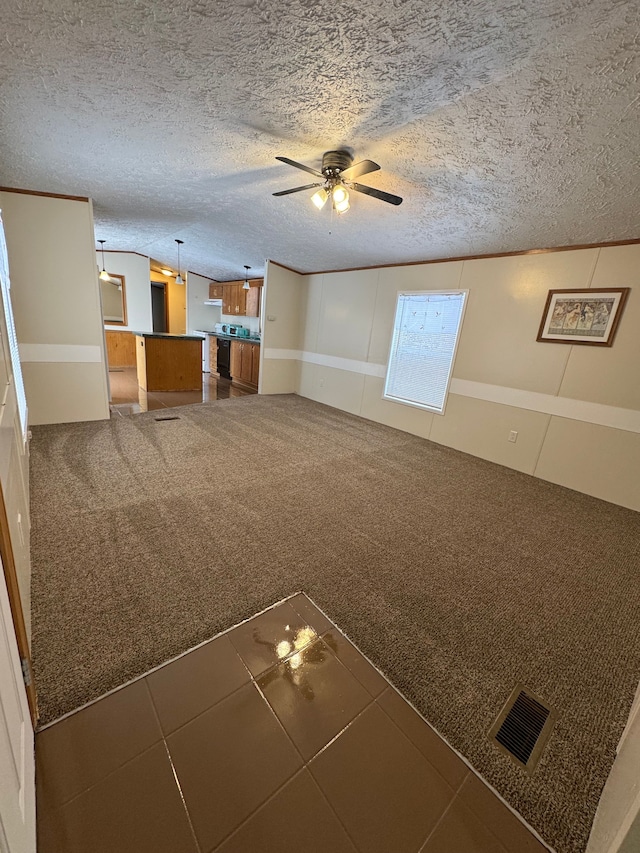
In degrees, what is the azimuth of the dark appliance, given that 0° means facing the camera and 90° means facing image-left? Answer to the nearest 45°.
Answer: approximately 45°

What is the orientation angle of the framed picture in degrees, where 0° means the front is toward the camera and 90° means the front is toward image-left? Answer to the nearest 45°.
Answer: approximately 45°

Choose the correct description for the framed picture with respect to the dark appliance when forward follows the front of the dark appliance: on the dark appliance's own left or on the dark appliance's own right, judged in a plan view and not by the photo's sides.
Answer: on the dark appliance's own left

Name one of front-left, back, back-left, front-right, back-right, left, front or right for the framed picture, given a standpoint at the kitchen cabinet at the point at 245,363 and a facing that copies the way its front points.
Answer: left

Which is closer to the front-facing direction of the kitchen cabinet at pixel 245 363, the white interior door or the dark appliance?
the white interior door

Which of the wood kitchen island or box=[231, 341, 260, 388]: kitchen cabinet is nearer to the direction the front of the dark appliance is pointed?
the wood kitchen island

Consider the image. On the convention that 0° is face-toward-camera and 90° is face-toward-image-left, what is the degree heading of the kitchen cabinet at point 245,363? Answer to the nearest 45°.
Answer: approximately 45°

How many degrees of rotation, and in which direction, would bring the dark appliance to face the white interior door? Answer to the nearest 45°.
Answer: approximately 45° to its left

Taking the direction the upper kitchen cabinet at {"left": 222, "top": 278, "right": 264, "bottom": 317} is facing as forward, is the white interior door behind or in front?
in front
